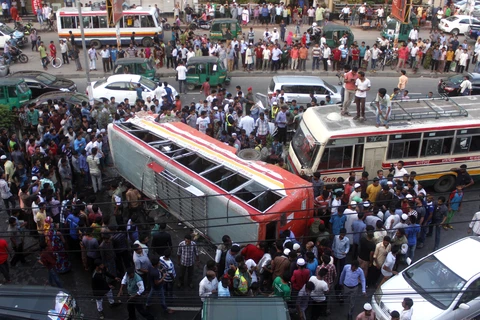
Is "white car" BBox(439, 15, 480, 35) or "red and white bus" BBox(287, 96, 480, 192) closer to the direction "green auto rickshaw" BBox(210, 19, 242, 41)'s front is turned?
the white car

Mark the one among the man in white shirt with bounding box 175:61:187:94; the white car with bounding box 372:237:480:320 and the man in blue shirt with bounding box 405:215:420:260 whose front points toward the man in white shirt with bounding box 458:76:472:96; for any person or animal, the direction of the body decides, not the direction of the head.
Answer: the man in blue shirt

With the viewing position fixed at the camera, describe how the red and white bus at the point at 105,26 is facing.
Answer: facing to the right of the viewer

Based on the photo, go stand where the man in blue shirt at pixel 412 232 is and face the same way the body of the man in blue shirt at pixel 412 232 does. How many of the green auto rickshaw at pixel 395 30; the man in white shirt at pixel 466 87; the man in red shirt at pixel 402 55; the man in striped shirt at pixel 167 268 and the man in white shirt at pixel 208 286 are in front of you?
3

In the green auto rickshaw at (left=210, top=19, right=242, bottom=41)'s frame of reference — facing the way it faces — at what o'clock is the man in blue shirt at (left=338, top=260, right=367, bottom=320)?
The man in blue shirt is roughly at 3 o'clock from the green auto rickshaw.

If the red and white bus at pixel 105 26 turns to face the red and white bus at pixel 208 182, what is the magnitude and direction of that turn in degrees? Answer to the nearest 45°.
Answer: approximately 90° to its right
